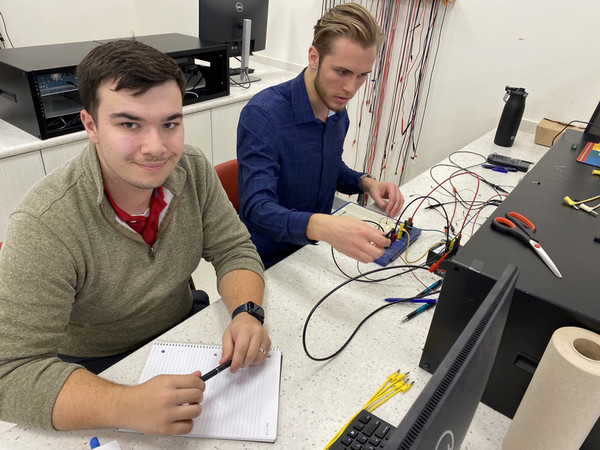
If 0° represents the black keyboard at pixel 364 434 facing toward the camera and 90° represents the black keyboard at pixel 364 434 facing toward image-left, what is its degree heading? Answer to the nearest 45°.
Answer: approximately 135°

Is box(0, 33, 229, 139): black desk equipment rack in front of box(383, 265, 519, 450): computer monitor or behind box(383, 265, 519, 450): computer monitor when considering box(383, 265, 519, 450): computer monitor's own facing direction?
in front

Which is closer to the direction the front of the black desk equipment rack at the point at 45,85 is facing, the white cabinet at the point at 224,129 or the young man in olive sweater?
the young man in olive sweater

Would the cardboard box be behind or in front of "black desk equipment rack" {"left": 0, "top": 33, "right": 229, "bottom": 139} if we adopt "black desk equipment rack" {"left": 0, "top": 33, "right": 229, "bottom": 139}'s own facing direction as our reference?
in front

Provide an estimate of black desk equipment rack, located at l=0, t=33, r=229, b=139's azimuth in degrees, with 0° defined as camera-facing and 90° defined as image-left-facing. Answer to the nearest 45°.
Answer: approximately 315°

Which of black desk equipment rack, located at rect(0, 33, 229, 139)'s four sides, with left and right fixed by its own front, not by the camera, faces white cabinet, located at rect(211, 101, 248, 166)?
left

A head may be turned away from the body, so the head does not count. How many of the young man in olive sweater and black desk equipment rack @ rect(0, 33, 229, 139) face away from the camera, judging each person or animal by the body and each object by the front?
0

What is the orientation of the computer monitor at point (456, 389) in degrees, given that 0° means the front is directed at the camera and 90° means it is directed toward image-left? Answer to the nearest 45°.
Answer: approximately 135°

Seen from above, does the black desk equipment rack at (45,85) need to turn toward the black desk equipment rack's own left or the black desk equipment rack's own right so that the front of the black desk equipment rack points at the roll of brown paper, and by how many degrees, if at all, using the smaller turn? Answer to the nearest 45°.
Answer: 0° — it already faces it

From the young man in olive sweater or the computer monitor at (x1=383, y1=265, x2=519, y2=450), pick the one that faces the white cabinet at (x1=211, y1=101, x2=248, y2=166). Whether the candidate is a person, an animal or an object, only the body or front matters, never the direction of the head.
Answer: the computer monitor

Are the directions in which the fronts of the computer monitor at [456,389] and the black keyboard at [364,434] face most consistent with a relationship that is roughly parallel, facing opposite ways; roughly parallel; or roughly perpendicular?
roughly parallel

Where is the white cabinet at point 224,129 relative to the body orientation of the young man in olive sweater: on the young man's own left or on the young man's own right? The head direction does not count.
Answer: on the young man's own left

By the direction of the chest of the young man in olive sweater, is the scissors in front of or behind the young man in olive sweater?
in front
